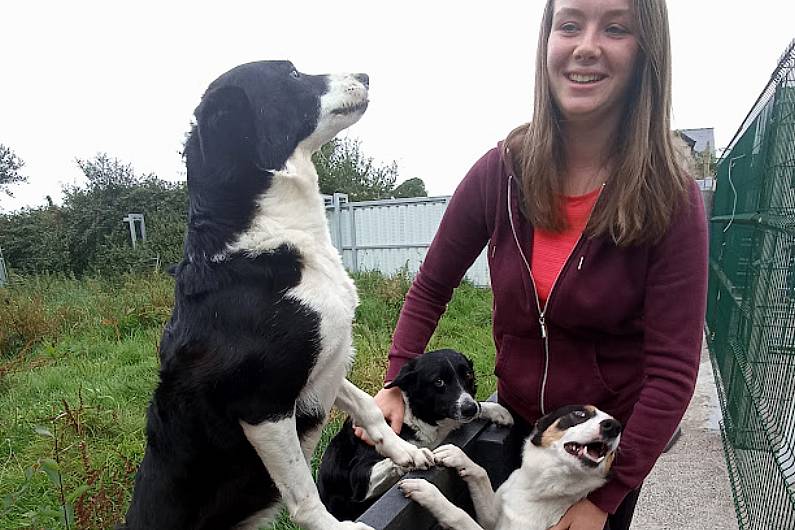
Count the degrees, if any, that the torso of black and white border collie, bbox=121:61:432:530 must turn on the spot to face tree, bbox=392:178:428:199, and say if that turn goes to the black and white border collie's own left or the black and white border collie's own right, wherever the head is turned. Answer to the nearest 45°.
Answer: approximately 90° to the black and white border collie's own left

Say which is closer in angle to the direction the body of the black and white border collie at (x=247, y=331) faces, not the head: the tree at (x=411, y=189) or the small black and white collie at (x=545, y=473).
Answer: the small black and white collie

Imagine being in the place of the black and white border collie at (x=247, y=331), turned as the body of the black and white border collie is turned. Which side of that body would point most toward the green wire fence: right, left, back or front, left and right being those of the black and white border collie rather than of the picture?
front

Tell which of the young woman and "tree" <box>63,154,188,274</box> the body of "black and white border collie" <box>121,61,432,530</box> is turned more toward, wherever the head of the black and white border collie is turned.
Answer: the young woman

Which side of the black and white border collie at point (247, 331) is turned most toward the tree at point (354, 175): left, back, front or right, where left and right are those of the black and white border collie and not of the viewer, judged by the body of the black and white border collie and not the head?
left

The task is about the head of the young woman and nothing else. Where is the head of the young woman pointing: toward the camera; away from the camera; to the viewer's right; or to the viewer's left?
toward the camera

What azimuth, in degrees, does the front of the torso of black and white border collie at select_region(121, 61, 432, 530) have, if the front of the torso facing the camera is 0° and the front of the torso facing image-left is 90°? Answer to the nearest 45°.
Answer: approximately 270°

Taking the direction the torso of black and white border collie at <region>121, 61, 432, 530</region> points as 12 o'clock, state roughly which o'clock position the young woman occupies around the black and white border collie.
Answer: The young woman is roughly at 12 o'clock from the black and white border collie.

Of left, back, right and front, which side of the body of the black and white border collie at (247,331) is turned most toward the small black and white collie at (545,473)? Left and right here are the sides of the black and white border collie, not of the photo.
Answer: front
